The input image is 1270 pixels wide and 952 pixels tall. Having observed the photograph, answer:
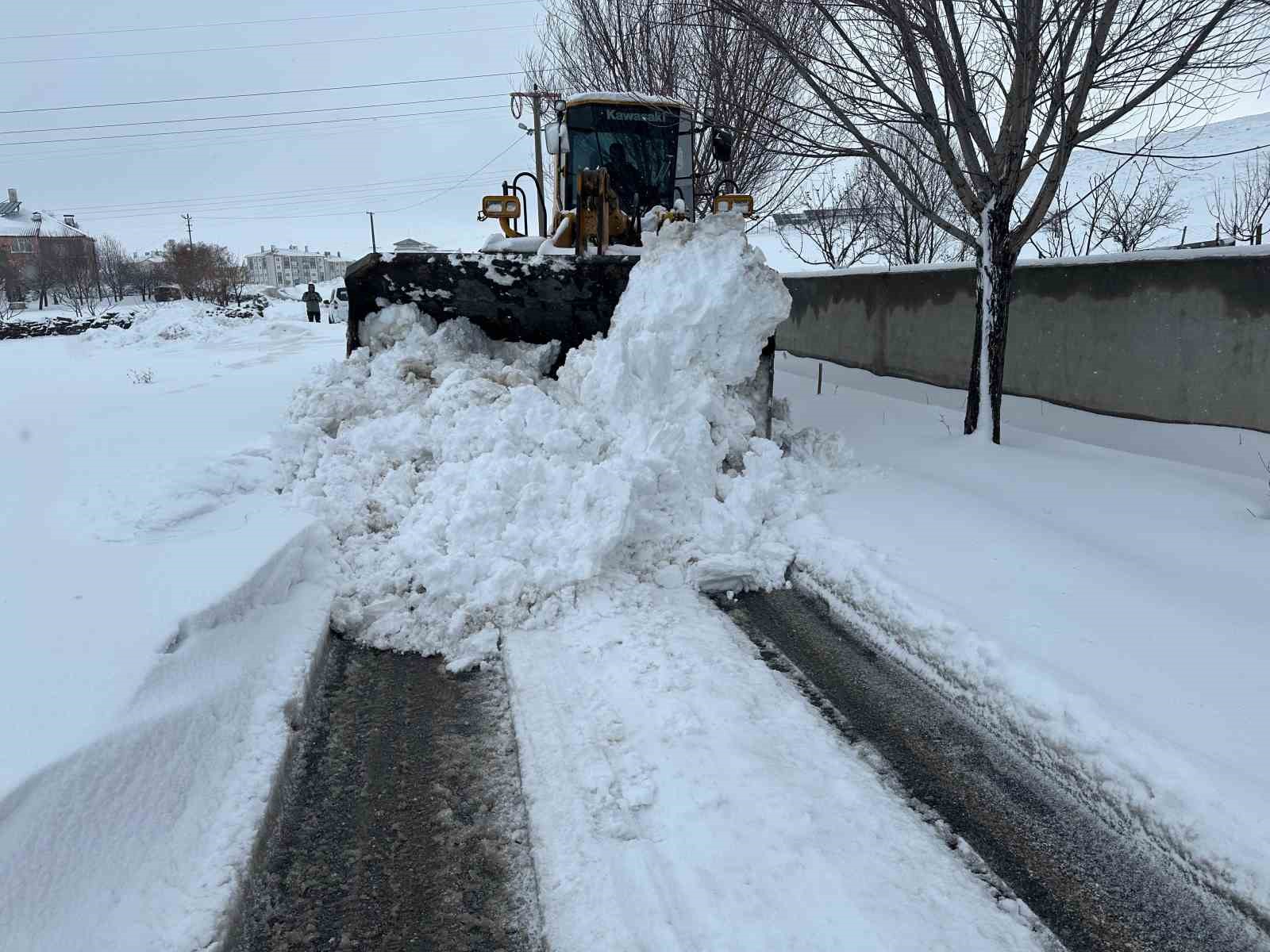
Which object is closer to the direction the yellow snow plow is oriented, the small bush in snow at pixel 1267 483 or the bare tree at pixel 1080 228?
the small bush in snow

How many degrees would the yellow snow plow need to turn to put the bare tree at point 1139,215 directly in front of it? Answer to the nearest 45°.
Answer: approximately 135° to its left

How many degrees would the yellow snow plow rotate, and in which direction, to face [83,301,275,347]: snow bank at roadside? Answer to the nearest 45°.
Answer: approximately 135° to its right

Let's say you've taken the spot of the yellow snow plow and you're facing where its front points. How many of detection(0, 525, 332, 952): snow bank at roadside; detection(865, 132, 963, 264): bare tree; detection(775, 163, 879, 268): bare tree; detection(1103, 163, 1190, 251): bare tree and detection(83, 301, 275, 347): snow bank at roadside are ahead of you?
1

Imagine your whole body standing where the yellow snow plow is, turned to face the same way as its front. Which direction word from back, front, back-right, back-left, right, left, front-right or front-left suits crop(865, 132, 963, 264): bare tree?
back-left

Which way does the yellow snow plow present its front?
toward the camera

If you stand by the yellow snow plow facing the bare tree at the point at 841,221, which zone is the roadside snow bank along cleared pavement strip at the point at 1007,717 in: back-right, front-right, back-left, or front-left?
back-right

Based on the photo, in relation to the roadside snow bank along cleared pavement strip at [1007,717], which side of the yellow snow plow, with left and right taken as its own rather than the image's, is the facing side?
front

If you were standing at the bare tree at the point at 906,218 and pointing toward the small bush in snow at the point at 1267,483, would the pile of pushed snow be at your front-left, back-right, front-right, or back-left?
front-right

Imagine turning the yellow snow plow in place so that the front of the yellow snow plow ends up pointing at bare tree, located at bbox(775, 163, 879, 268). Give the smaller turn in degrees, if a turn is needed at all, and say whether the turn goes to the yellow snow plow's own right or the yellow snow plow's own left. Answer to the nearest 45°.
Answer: approximately 135° to the yellow snow plow's own left

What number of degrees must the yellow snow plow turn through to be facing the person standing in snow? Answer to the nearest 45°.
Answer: approximately 180°

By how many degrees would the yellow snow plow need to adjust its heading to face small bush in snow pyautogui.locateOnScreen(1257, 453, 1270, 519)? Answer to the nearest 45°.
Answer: approximately 45° to its left

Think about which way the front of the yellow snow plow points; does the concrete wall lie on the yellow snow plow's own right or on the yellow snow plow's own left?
on the yellow snow plow's own left
